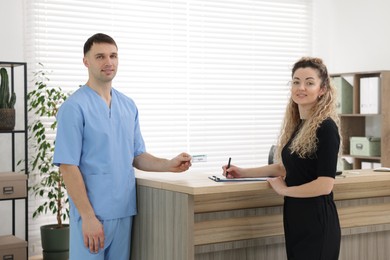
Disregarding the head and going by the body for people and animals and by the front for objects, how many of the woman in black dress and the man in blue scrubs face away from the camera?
0

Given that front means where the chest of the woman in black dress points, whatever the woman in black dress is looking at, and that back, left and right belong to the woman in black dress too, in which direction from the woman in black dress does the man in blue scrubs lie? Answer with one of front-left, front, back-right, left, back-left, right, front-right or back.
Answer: front-right

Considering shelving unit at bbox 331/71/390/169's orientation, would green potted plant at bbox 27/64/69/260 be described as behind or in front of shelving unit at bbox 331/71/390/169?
in front

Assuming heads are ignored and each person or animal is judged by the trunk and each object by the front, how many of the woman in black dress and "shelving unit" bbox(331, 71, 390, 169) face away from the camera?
0

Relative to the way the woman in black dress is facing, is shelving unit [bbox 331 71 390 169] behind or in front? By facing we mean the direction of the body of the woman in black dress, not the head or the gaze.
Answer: behind

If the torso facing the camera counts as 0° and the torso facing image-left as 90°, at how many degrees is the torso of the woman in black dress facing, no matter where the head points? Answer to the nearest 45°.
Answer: approximately 45°

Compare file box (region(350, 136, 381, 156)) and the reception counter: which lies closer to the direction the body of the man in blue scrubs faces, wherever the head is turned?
the reception counter

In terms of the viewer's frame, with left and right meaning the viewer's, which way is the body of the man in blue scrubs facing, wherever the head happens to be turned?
facing the viewer and to the right of the viewer

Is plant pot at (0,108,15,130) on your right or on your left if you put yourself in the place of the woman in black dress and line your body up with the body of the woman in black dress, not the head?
on your right
